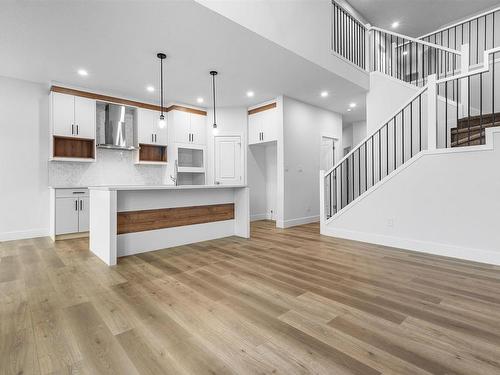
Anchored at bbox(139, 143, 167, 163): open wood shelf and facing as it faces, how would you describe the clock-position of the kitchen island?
The kitchen island is roughly at 12 o'clock from the open wood shelf.

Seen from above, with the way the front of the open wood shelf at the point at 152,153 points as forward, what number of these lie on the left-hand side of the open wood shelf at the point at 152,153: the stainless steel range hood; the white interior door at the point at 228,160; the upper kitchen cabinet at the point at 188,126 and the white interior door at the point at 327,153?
3

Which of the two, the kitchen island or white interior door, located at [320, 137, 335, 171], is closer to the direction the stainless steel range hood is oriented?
the kitchen island

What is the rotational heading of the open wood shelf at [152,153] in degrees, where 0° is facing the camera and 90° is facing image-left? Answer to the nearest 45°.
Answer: approximately 0°

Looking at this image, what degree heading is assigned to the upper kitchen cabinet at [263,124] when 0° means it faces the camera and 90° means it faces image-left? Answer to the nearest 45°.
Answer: approximately 45°

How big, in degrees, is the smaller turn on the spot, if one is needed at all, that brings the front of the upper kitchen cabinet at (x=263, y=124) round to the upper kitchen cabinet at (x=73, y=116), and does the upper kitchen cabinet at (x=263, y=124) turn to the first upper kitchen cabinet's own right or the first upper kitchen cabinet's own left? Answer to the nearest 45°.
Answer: approximately 45° to the first upper kitchen cabinet's own right

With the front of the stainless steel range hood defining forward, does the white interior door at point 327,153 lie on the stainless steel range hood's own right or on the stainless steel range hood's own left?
on the stainless steel range hood's own left

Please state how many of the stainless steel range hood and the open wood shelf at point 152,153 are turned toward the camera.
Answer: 2

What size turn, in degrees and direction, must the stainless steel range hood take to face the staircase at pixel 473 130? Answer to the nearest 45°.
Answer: approximately 45° to its left

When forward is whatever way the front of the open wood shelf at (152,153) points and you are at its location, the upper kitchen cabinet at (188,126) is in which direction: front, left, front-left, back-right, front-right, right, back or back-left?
left
